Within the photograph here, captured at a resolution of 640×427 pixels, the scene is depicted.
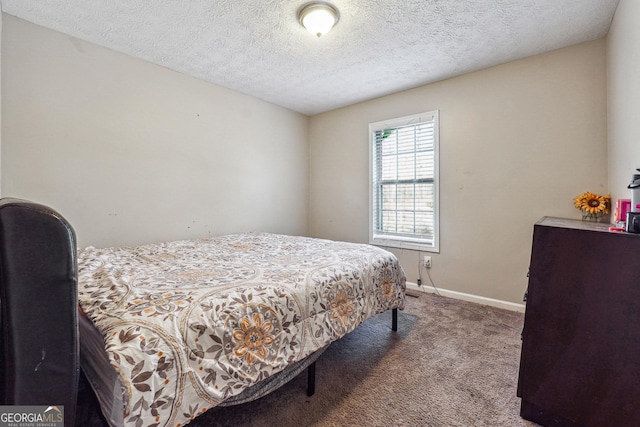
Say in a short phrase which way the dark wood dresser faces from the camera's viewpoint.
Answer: facing to the left of the viewer
